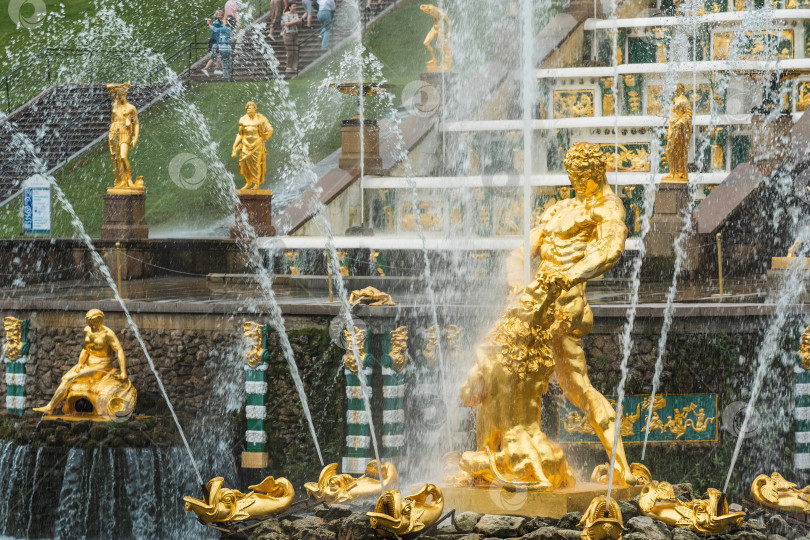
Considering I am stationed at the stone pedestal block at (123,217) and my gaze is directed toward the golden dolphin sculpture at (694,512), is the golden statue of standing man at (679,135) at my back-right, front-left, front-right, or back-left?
front-left

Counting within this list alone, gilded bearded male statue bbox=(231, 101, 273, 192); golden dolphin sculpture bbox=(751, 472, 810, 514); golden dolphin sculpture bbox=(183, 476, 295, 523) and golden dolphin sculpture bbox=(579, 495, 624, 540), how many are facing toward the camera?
2

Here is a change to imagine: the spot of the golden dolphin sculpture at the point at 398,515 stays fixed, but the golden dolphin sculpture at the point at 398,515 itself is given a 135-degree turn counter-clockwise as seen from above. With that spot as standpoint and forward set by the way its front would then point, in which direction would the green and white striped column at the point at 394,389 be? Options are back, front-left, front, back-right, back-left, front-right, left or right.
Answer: left

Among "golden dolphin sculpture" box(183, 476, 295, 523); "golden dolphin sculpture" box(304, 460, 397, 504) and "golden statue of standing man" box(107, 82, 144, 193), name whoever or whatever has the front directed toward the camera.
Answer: the golden statue of standing man

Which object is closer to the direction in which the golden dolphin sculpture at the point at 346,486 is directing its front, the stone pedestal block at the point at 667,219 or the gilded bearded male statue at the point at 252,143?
the gilded bearded male statue

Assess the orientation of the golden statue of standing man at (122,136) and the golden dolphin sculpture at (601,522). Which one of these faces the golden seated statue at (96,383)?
the golden statue of standing man

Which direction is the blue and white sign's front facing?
toward the camera

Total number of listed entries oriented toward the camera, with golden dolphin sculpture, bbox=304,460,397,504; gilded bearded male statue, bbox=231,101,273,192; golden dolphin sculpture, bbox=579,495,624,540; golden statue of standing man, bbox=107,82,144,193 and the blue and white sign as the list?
4

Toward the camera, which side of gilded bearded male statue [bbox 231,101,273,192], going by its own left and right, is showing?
front

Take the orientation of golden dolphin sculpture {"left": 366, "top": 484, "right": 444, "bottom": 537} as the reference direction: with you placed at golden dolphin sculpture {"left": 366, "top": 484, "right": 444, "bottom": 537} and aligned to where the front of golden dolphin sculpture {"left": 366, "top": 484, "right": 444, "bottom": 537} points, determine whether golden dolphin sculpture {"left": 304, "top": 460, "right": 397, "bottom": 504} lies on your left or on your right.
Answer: on your right

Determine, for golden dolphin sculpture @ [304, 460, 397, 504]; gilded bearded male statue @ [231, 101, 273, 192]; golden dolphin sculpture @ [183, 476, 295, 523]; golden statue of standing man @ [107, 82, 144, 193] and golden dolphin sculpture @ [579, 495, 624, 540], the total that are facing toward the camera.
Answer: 3

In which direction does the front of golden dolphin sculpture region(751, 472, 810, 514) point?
to the viewer's right

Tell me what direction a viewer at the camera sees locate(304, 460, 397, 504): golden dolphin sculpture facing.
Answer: facing to the left of the viewer

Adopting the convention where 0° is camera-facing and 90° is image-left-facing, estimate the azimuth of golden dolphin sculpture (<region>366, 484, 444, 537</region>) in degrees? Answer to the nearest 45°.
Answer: approximately 45°

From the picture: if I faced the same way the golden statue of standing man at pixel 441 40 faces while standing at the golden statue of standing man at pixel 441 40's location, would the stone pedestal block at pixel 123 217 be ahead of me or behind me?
ahead

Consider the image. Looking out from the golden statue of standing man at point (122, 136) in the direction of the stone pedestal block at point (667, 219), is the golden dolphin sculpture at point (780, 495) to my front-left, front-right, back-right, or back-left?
front-right

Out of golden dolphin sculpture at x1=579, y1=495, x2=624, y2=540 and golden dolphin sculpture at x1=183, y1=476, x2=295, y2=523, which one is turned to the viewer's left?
golden dolphin sculpture at x1=183, y1=476, x2=295, y2=523
